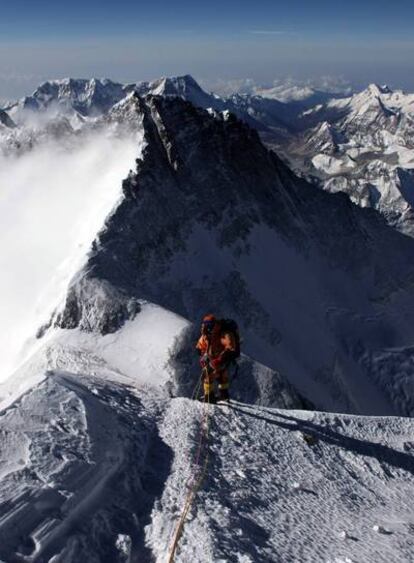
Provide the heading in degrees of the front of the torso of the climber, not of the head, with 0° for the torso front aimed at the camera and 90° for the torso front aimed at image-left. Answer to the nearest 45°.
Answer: approximately 45°

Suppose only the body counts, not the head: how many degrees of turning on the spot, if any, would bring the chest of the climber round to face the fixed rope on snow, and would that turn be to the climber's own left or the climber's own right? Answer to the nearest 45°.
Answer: approximately 45° to the climber's own left
